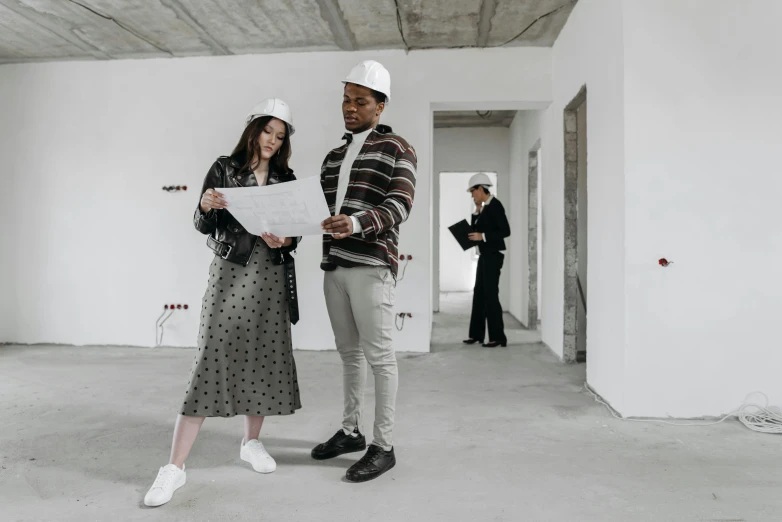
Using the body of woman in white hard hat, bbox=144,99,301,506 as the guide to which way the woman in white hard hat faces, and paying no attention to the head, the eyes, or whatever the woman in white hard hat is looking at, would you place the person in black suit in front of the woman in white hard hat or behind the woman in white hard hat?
behind

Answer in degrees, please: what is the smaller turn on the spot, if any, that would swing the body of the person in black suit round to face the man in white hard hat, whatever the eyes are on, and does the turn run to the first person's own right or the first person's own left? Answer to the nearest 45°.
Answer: approximately 90° to the first person's own left

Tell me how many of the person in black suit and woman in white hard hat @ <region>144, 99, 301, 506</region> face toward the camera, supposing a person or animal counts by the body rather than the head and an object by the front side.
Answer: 1

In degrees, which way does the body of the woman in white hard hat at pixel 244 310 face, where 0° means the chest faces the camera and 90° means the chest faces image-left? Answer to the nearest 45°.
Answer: approximately 0°

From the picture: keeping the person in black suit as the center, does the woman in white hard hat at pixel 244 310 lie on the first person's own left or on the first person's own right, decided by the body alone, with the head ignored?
on the first person's own left

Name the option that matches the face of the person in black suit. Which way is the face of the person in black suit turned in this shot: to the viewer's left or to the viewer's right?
to the viewer's left

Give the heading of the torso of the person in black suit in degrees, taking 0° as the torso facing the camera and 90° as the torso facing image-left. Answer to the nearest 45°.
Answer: approximately 90°

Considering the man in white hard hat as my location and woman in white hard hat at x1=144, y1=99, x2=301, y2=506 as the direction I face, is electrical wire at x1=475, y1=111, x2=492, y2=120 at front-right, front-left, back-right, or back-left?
back-right
